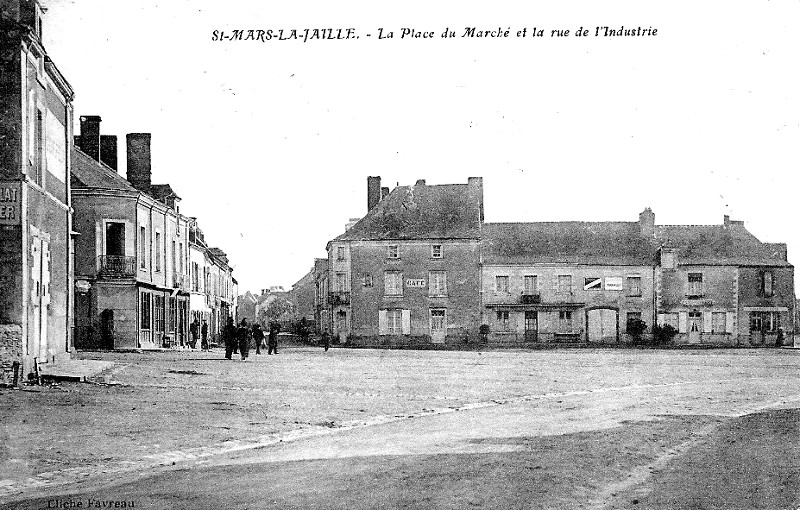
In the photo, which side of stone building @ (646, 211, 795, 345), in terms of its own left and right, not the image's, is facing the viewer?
front

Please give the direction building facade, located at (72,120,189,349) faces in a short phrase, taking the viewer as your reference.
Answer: facing the viewer and to the right of the viewer

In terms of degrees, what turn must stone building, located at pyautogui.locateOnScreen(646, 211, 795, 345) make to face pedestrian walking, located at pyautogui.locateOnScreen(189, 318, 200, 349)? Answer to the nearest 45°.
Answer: approximately 45° to its right

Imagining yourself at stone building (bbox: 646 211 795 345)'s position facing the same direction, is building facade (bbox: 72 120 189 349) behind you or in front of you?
in front

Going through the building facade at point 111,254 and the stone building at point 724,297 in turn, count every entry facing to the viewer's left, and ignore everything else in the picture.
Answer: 0

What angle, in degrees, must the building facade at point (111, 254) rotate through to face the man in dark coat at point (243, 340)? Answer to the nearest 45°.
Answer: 0° — it already faces them
